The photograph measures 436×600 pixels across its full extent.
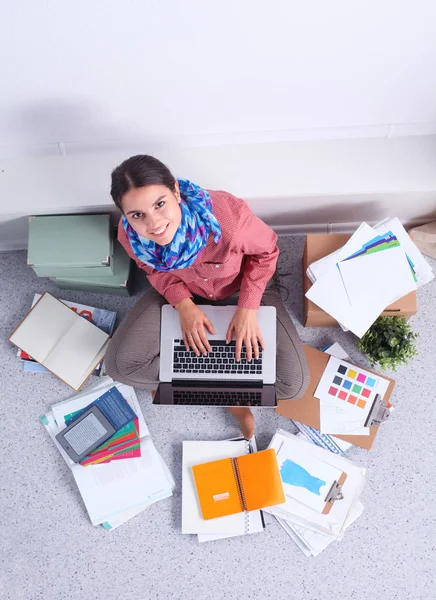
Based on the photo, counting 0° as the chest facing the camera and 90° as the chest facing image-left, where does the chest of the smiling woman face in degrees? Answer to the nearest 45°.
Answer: approximately 0°

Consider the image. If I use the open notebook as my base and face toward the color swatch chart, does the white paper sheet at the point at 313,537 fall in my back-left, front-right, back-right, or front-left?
front-right

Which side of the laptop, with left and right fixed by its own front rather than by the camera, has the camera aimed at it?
back
